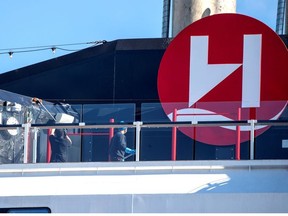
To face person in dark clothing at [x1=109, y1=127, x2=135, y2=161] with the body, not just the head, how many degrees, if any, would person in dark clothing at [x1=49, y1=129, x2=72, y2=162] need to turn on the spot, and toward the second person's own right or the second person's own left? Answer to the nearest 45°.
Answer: approximately 135° to the second person's own right
